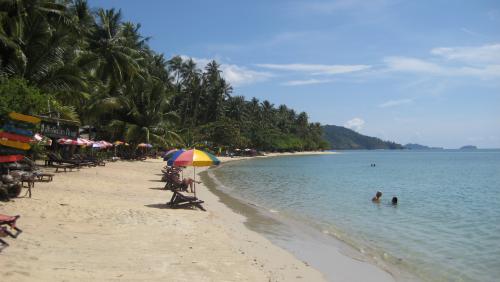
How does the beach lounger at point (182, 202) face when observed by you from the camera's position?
facing to the right of the viewer

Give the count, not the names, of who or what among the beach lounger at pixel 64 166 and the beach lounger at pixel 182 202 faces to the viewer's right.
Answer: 2

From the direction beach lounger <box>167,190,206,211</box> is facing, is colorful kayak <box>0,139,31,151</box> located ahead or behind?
behind

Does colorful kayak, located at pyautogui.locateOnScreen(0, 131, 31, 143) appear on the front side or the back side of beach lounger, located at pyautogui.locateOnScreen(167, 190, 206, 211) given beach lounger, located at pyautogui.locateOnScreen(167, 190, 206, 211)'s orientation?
on the back side

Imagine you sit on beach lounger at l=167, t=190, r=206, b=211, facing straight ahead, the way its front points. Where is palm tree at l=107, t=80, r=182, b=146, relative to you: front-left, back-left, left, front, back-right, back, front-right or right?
left

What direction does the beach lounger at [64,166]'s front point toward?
to the viewer's right

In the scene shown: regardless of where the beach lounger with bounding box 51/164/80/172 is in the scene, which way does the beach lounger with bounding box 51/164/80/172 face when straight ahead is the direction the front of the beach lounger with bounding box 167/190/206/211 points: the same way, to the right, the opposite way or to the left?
the same way

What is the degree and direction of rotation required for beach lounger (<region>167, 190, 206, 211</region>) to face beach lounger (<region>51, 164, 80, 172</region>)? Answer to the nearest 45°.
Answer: approximately 135° to its left
